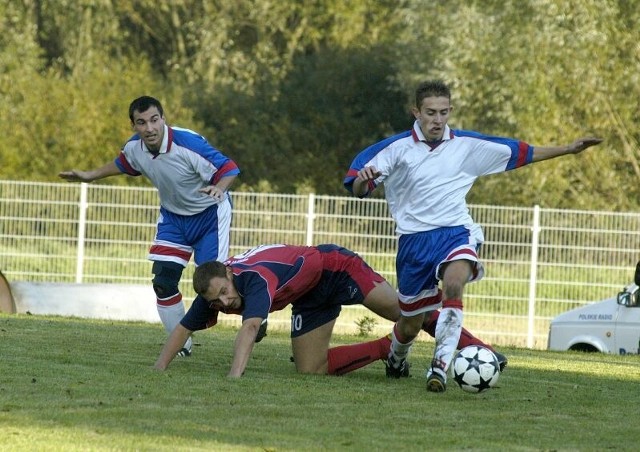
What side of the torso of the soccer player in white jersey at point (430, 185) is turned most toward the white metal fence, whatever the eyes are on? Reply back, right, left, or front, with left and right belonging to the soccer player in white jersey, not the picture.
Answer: back

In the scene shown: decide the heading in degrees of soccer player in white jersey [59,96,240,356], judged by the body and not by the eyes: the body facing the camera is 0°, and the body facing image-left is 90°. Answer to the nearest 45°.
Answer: approximately 45°

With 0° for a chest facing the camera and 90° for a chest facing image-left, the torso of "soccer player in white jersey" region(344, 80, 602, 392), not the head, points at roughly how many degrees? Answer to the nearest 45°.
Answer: approximately 0°

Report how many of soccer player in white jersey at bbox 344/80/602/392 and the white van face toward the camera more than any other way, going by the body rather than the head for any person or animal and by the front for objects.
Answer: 1

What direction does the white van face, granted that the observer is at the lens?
facing to the left of the viewer

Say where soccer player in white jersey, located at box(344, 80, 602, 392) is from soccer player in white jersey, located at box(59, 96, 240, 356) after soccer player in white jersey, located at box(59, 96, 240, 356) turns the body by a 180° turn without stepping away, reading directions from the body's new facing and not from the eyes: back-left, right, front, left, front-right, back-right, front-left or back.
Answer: right

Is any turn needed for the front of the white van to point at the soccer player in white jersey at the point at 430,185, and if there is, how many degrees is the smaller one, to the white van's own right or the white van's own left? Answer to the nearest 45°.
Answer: approximately 90° to the white van's own left

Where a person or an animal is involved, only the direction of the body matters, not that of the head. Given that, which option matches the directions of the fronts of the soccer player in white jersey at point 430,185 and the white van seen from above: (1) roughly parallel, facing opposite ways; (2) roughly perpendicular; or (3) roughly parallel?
roughly perpendicular
